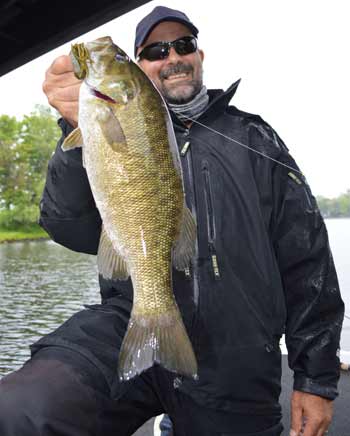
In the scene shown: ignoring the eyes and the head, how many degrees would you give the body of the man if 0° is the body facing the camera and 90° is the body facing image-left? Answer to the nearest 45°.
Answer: approximately 0°
